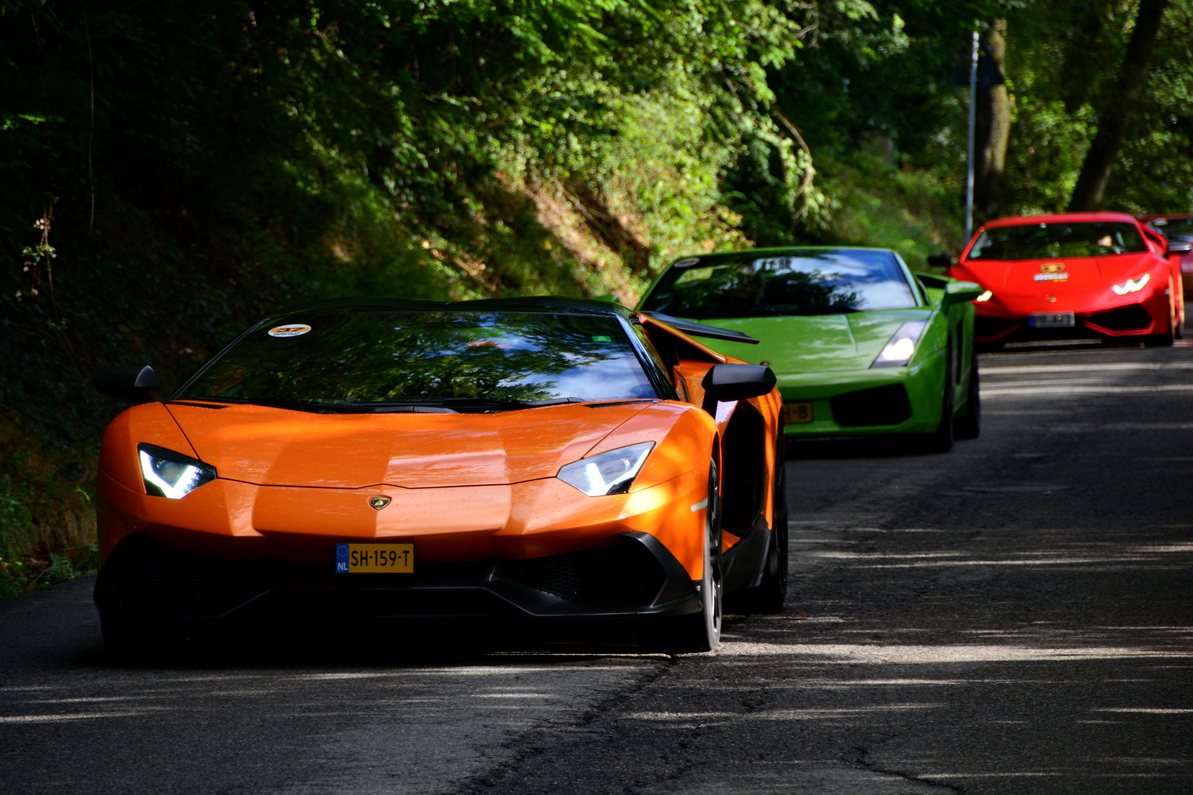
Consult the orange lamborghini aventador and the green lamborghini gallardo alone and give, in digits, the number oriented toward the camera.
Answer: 2

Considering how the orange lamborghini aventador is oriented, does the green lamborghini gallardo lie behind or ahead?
behind

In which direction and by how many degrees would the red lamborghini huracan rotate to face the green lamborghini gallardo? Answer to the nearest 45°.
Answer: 0° — it already faces it

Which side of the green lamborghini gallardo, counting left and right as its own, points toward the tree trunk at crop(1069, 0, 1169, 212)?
back

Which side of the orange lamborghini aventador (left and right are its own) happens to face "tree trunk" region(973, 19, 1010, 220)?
back

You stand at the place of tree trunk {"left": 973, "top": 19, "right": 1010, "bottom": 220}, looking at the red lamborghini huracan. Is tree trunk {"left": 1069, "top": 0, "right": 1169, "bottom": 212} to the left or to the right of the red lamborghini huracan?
left

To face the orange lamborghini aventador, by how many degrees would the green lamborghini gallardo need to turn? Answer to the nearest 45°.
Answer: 0° — it already faces it

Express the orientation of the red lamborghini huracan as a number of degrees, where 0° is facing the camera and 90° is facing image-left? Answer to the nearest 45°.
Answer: approximately 0°

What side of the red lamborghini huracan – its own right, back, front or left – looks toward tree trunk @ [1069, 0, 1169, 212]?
back

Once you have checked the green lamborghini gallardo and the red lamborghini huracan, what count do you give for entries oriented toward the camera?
2

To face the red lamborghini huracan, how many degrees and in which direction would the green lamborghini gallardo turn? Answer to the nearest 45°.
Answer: approximately 180°

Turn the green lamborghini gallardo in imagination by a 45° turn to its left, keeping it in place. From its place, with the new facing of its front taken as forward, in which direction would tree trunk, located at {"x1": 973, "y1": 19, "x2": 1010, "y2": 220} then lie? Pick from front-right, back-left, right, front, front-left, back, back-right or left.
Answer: back-left

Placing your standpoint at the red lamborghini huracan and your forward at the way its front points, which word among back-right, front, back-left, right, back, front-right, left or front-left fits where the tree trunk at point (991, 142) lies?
back
